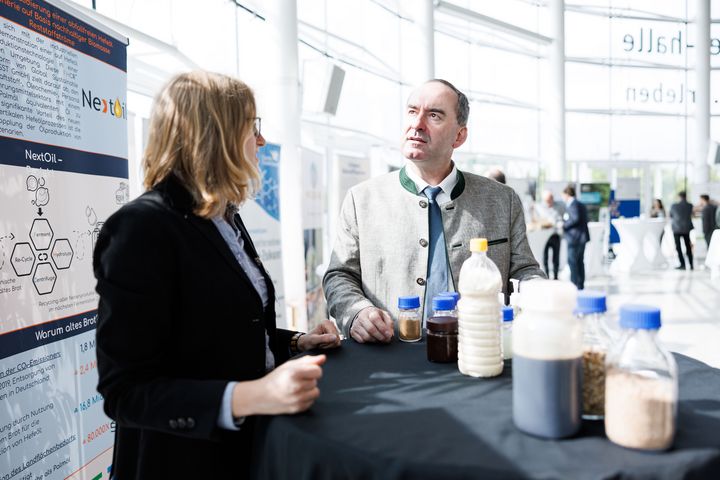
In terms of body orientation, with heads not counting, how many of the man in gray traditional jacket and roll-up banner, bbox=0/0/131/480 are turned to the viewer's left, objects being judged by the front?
0

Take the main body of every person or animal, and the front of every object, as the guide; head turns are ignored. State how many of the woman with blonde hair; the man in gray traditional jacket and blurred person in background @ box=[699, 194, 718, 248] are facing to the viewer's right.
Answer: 1

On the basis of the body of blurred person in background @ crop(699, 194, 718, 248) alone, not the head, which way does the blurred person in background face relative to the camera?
to the viewer's left

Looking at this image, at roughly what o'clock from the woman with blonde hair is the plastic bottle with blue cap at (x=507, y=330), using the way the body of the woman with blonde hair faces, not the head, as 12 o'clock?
The plastic bottle with blue cap is roughly at 12 o'clock from the woman with blonde hair.

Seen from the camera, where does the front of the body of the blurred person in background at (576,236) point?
to the viewer's left

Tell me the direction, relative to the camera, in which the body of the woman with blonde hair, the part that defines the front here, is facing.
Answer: to the viewer's right

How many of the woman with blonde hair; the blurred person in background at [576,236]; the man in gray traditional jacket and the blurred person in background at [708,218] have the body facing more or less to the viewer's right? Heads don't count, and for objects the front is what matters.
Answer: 1

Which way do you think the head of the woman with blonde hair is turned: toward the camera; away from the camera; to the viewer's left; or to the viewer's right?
to the viewer's right

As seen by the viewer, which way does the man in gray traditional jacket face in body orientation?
toward the camera

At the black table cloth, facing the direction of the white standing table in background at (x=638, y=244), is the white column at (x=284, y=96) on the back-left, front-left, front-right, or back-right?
front-left

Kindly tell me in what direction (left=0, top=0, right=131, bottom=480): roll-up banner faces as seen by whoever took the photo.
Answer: facing the viewer and to the right of the viewer
